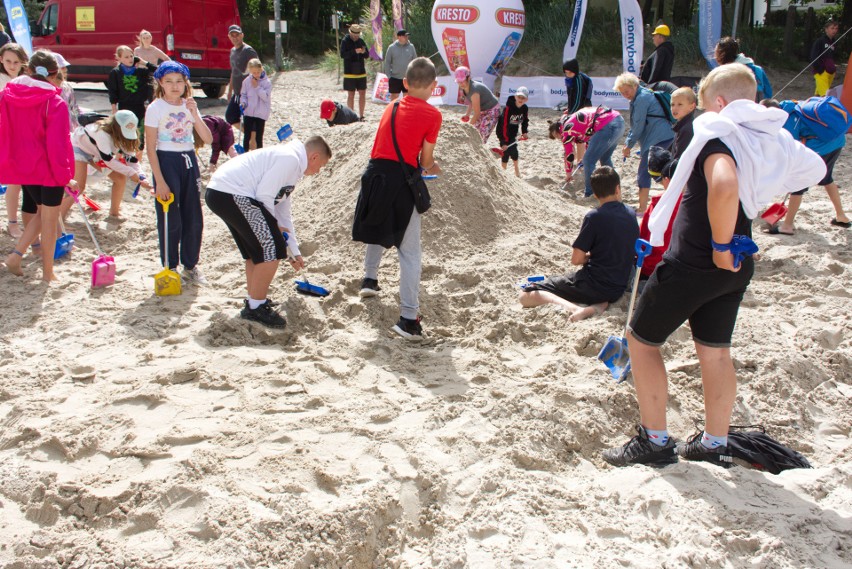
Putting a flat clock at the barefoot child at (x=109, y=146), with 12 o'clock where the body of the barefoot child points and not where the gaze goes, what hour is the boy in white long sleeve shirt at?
The boy in white long sleeve shirt is roughly at 1 o'clock from the barefoot child.

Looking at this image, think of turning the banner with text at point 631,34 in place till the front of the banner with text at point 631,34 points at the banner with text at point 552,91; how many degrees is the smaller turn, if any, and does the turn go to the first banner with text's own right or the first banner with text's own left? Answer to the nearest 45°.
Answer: approximately 90° to the first banner with text's own right

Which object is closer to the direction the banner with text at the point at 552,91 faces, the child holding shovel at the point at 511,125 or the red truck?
the child holding shovel

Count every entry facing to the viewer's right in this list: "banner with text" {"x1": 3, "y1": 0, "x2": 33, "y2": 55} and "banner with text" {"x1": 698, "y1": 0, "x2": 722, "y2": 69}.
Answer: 0

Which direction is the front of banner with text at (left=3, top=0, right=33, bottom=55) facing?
toward the camera

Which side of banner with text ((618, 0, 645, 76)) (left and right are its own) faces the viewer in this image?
front

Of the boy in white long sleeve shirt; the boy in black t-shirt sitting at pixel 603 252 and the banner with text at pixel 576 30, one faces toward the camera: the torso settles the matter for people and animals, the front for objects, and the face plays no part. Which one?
the banner with text

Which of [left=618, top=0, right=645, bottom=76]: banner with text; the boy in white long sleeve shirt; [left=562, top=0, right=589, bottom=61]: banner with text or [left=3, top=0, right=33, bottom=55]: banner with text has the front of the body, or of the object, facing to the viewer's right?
the boy in white long sleeve shirt

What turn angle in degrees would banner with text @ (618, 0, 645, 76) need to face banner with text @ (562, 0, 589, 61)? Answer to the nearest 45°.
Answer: approximately 135° to its right

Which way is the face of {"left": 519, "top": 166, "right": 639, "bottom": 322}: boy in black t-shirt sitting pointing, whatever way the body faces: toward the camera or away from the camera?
away from the camera
